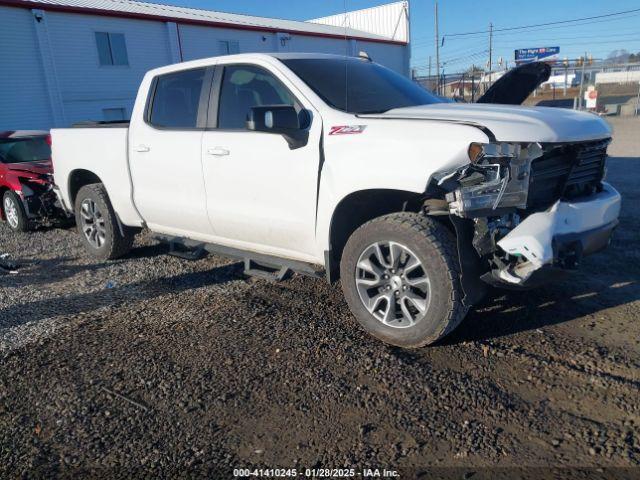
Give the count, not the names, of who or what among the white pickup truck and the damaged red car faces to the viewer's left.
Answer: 0

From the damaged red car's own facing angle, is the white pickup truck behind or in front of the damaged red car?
in front

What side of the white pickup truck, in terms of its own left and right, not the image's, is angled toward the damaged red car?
back

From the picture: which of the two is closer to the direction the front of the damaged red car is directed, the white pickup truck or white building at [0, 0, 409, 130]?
the white pickup truck

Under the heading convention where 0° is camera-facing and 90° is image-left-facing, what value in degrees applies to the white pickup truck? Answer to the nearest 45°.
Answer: approximately 315°

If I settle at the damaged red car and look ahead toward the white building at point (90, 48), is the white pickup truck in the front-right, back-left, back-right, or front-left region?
back-right

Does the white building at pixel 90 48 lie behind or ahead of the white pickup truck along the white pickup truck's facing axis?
behind

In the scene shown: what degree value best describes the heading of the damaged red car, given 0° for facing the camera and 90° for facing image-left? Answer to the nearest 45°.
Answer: approximately 315°

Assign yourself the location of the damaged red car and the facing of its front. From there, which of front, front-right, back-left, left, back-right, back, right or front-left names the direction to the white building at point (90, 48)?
back-left
